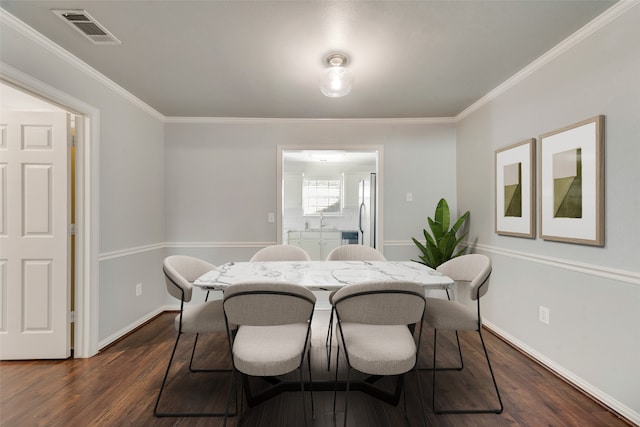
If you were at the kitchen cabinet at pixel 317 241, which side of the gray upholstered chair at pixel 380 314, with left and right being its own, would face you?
front

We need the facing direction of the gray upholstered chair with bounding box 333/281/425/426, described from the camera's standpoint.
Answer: facing away from the viewer

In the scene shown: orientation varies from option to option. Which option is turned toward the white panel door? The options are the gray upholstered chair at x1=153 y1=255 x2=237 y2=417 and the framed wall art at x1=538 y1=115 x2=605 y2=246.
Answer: the framed wall art

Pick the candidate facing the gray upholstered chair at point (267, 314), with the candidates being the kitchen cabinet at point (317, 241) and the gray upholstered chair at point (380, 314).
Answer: the kitchen cabinet

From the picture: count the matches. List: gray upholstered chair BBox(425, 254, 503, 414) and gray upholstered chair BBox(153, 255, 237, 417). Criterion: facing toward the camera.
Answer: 0

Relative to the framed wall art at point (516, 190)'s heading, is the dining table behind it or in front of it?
in front

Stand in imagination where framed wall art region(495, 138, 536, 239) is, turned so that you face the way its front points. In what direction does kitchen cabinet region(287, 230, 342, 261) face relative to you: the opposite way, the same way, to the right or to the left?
to the left

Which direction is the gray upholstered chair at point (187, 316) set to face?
to the viewer's right

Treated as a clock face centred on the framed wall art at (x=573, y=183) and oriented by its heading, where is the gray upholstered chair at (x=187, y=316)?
The gray upholstered chair is roughly at 12 o'clock from the framed wall art.

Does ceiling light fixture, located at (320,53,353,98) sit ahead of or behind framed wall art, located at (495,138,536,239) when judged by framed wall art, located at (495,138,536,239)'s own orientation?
ahead

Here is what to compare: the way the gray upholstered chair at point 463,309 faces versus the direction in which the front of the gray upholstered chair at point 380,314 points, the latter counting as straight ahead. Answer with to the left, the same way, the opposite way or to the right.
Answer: to the left

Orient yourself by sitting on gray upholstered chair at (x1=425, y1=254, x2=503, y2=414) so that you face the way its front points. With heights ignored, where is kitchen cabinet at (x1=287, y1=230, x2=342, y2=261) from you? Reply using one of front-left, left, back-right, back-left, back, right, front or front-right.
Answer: front-right

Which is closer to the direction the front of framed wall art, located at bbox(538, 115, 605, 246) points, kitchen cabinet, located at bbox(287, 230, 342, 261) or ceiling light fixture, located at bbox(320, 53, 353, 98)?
the ceiling light fixture

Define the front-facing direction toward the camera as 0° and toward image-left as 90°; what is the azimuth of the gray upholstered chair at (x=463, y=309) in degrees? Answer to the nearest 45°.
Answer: approximately 90°

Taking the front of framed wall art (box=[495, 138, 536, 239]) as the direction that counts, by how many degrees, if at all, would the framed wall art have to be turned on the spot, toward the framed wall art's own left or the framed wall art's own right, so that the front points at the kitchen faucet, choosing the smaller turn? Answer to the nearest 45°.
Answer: approximately 90° to the framed wall art's own right
